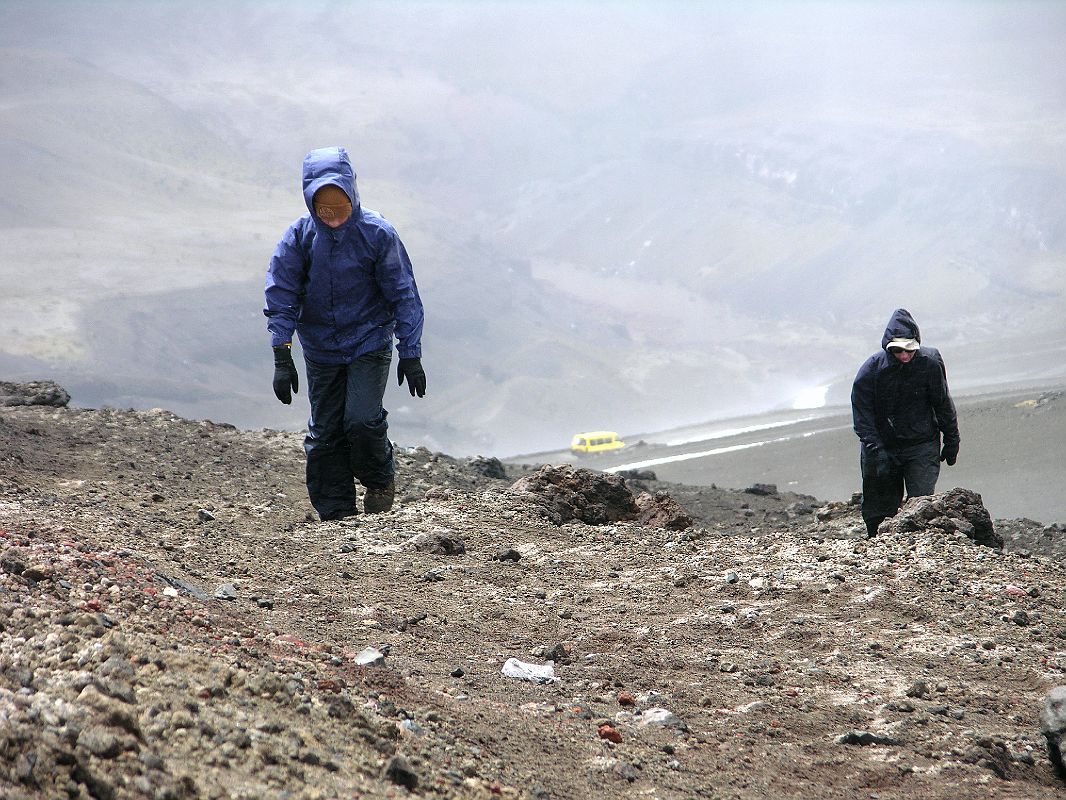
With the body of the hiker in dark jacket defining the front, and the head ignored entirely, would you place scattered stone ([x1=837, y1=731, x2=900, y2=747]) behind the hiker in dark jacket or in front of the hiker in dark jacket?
in front

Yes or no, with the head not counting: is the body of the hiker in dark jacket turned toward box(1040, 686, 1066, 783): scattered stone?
yes

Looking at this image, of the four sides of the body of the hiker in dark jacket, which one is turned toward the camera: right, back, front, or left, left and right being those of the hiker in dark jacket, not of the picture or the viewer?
front

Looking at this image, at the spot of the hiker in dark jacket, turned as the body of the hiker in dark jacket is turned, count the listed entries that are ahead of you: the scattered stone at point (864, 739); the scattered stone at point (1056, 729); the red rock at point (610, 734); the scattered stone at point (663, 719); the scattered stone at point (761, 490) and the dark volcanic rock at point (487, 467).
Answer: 4

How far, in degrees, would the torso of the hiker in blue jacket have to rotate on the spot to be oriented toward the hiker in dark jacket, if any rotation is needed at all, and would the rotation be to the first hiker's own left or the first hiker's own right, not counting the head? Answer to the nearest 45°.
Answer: approximately 90° to the first hiker's own left

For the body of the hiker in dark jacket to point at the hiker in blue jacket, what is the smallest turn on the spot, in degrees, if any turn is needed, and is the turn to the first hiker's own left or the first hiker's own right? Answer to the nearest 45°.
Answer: approximately 45° to the first hiker's own right

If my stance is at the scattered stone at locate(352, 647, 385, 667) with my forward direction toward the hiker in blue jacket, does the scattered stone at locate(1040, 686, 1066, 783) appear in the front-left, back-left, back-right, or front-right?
back-right

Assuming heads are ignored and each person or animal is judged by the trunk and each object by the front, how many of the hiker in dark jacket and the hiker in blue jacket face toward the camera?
2

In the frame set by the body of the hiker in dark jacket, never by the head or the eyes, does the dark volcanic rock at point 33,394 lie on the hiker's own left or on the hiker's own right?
on the hiker's own right

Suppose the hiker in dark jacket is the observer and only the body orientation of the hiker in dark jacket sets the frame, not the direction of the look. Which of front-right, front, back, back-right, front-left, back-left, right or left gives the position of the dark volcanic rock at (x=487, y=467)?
back-right

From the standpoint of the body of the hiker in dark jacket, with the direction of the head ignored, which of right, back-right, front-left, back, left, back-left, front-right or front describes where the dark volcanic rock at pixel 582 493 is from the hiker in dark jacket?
right

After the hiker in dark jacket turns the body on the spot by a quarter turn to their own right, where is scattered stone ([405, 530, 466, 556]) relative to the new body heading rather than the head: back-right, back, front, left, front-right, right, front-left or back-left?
front-left

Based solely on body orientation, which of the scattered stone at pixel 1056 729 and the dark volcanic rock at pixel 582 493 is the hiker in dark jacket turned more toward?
the scattered stone

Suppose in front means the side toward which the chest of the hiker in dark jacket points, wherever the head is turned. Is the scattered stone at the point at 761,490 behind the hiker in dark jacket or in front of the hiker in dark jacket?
behind
